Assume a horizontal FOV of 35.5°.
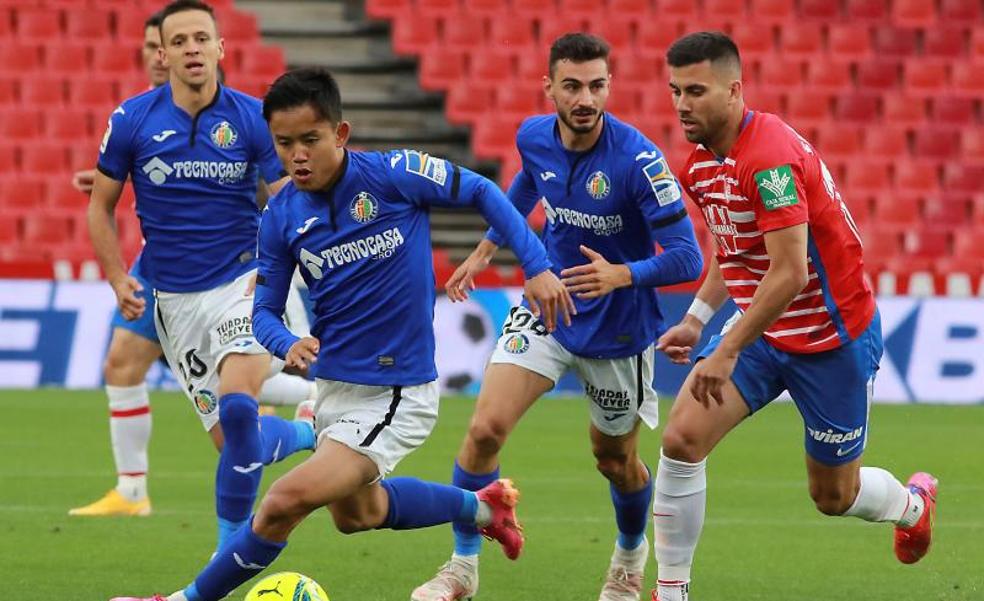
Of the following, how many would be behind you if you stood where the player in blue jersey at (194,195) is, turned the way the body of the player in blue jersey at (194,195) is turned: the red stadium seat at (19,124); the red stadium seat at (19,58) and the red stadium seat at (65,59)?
3

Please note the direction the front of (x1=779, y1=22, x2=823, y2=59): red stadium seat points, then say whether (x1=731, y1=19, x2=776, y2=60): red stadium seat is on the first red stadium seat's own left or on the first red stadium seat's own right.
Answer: on the first red stadium seat's own right

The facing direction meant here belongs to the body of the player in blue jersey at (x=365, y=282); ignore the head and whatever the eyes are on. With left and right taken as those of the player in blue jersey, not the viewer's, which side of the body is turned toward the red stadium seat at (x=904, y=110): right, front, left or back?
back

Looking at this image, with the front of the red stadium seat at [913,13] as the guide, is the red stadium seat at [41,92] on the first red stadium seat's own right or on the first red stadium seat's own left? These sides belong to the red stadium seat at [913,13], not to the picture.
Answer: on the first red stadium seat's own right

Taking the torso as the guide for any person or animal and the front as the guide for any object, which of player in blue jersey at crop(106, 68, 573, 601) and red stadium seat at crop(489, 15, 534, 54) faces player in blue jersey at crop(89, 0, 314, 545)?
the red stadium seat

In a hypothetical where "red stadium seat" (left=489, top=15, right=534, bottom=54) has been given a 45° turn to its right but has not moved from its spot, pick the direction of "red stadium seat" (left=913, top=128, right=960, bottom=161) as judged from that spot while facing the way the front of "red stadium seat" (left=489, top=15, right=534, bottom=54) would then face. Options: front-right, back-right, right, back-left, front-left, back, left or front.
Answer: back-left

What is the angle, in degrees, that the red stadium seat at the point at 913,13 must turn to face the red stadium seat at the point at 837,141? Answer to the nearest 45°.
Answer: approximately 45° to its right

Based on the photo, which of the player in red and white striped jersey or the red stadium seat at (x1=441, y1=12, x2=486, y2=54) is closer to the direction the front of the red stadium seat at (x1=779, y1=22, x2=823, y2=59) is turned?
the player in red and white striped jersey

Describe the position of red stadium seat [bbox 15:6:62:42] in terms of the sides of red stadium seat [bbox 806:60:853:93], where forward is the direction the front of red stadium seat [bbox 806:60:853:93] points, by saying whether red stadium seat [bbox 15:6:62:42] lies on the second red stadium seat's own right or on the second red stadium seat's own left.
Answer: on the second red stadium seat's own right

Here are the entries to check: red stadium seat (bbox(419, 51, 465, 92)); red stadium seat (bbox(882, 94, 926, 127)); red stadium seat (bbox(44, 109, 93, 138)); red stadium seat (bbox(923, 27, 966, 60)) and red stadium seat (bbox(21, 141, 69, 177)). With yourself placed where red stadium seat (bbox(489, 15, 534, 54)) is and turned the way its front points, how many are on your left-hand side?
2

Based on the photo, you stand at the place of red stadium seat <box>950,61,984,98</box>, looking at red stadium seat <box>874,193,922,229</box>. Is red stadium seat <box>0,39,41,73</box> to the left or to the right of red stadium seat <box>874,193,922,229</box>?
right

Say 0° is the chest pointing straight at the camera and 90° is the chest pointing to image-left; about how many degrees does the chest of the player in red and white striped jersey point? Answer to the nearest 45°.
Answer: approximately 45°

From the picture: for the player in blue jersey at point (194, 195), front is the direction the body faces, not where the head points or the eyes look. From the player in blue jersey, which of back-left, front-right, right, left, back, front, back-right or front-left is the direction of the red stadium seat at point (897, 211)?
back-left

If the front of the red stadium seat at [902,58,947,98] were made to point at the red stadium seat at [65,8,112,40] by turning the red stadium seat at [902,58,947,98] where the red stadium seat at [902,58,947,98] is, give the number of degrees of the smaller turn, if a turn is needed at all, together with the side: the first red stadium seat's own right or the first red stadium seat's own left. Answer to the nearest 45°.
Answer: approximately 90° to the first red stadium seat's own right

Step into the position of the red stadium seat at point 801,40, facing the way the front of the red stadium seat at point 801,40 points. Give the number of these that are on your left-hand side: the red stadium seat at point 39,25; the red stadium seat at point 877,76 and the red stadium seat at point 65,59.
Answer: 1

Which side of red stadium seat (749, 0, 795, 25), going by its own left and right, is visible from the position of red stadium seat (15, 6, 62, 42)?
right
